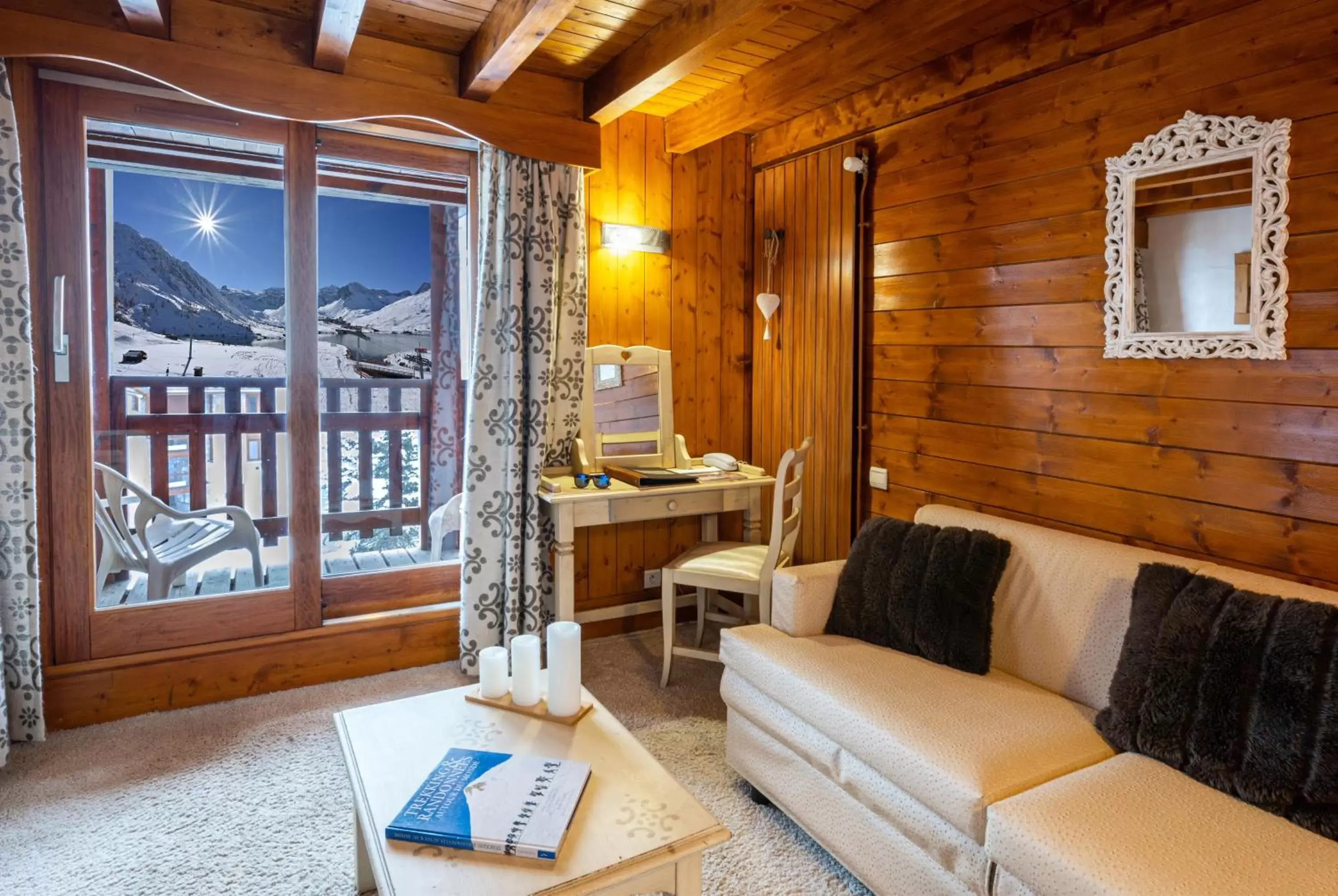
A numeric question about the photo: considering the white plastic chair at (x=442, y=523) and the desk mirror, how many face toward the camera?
1

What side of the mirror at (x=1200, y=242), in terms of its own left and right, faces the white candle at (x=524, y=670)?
front

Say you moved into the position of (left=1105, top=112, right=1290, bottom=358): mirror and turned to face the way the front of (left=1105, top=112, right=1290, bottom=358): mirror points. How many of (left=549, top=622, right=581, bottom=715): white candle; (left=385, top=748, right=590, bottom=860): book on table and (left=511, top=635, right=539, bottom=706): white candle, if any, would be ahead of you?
3

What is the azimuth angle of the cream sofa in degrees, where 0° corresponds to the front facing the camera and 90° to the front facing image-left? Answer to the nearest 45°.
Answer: approximately 45°

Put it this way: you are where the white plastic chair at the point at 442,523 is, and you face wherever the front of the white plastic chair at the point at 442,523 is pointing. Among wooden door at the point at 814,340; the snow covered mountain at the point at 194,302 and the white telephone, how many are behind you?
2

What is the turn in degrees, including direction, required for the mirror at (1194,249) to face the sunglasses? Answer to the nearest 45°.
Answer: approximately 45° to its right

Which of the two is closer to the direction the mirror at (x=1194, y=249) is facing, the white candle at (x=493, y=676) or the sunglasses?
the white candle

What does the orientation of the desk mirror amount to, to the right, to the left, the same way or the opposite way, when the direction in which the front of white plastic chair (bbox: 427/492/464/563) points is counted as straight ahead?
to the left

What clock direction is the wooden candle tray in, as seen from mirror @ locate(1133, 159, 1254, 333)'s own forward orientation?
The wooden candle tray is roughly at 12 o'clock from the mirror.

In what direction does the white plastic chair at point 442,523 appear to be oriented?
to the viewer's left

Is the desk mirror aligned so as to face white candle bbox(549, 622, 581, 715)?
yes

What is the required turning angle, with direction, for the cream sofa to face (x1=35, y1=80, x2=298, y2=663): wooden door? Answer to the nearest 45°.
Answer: approximately 45° to its right
